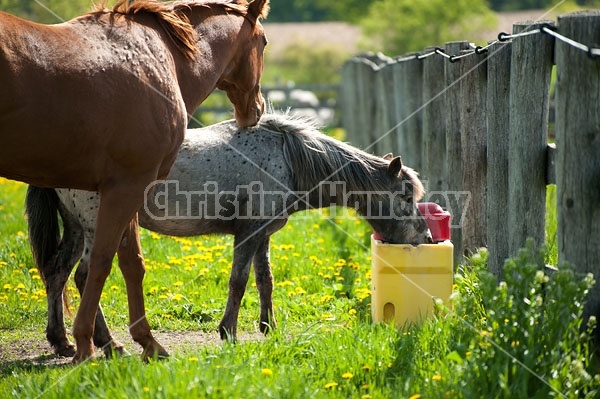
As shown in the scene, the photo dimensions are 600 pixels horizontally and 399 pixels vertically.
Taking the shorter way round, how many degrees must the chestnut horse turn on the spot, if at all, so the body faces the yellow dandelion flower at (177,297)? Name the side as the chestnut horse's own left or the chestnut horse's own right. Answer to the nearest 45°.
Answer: approximately 90° to the chestnut horse's own left

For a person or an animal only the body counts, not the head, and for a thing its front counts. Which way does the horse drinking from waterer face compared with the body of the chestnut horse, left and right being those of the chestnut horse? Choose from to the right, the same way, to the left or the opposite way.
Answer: the same way

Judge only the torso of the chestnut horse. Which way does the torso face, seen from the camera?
to the viewer's right

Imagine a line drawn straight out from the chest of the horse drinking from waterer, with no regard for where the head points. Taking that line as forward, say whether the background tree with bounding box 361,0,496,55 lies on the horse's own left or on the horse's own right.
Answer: on the horse's own left

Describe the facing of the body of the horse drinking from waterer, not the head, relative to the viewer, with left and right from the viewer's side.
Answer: facing to the right of the viewer

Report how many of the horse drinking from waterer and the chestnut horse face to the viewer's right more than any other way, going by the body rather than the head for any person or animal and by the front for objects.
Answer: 2

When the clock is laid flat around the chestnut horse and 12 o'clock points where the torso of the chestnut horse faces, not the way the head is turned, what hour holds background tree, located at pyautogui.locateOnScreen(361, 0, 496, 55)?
The background tree is roughly at 10 o'clock from the chestnut horse.

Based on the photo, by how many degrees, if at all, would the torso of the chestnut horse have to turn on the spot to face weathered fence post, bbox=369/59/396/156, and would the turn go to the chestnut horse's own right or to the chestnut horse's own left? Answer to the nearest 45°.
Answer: approximately 45° to the chestnut horse's own left

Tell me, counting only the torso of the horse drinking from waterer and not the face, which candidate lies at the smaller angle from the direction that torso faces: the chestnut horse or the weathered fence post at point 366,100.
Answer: the weathered fence post

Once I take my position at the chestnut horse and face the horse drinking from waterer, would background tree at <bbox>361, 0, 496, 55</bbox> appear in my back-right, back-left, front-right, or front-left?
front-left

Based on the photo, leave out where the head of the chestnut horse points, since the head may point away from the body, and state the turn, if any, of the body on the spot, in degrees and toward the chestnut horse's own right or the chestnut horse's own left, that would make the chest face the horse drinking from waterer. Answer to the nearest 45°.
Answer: approximately 45° to the chestnut horse's own left

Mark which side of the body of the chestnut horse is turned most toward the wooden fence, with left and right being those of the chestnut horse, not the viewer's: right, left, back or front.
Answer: front

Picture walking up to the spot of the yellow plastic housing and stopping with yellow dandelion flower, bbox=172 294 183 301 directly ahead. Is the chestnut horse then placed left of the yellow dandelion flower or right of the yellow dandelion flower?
left

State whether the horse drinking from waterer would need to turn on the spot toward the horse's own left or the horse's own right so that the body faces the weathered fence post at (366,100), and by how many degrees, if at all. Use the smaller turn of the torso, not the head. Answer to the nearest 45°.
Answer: approximately 90° to the horse's own left
